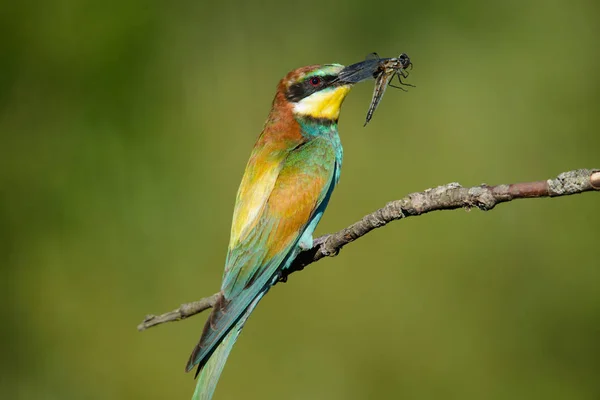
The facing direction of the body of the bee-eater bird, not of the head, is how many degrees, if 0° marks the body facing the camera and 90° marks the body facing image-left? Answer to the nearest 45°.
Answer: approximately 270°
